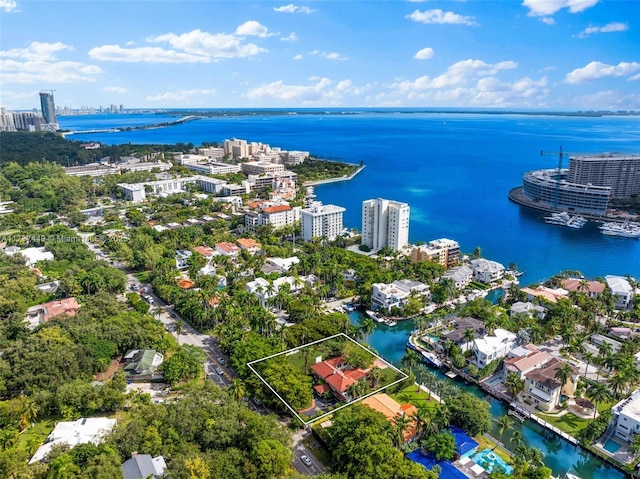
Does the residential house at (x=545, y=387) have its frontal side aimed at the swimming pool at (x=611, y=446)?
no

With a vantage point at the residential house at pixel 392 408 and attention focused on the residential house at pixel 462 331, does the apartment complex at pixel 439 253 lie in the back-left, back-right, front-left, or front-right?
front-left

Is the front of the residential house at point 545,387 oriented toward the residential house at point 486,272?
no

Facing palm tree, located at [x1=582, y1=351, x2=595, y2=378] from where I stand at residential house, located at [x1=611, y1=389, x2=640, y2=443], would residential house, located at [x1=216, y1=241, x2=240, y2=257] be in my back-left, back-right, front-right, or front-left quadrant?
front-left

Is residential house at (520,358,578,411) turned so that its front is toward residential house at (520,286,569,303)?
no

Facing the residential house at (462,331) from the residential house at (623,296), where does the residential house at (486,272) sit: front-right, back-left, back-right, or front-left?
front-right

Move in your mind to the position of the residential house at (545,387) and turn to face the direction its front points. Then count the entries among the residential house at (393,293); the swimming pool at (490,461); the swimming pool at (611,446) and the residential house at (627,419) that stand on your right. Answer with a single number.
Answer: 1
